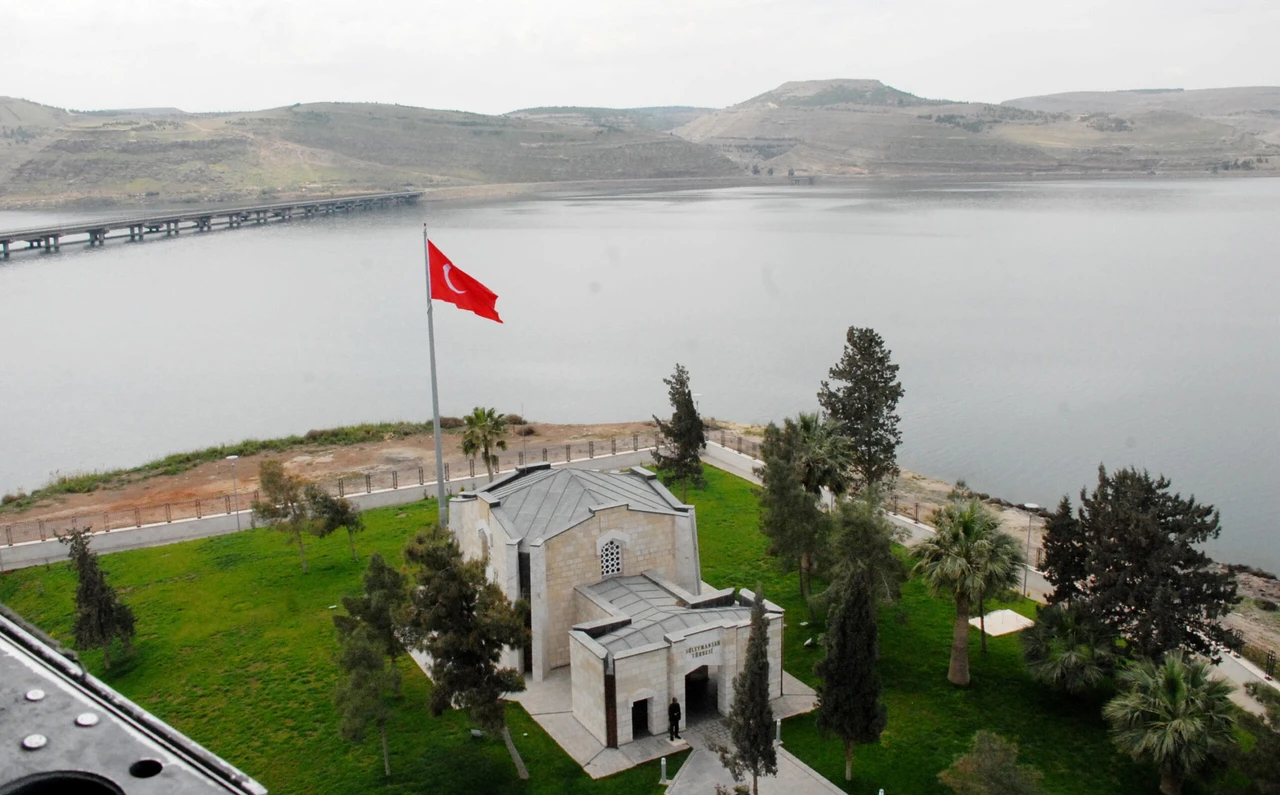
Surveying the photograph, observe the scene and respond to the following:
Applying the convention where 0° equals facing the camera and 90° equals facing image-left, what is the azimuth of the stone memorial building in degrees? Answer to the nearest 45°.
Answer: approximately 315°

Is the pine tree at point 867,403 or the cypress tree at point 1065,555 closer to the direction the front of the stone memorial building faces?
the cypress tree

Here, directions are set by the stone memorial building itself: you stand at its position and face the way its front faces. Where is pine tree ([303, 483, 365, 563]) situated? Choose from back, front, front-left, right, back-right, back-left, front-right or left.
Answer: back

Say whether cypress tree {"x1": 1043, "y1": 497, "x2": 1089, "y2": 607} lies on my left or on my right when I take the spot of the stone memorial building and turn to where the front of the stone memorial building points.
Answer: on my left

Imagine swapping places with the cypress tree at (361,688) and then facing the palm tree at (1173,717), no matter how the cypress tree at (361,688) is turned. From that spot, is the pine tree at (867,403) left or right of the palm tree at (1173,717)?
left

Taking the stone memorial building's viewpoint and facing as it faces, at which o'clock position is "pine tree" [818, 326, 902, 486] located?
The pine tree is roughly at 9 o'clock from the stone memorial building.

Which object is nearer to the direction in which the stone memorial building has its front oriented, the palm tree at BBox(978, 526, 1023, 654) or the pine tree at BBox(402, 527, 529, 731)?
the palm tree

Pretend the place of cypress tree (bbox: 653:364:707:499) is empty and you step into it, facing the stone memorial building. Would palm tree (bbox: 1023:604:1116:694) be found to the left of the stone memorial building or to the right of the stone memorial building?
left

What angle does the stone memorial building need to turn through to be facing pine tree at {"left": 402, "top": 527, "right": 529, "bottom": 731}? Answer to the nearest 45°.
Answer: approximately 90° to its right

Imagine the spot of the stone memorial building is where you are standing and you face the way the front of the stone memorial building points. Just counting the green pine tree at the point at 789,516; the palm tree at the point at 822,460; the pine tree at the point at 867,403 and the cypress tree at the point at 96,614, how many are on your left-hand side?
3

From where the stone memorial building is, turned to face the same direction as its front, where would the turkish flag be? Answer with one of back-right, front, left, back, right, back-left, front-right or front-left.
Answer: back

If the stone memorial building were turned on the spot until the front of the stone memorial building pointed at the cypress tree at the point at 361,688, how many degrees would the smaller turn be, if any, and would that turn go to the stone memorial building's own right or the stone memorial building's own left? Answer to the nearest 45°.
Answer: approximately 90° to the stone memorial building's own right
